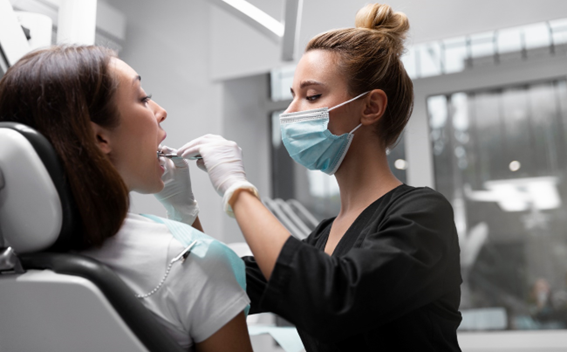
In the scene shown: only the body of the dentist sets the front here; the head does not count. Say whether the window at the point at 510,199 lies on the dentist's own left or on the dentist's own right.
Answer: on the dentist's own right

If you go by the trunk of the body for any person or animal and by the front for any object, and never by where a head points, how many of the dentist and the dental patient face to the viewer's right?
1

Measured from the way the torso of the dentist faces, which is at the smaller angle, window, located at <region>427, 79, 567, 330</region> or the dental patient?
the dental patient

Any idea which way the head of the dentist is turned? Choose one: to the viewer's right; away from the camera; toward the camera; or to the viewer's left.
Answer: to the viewer's left

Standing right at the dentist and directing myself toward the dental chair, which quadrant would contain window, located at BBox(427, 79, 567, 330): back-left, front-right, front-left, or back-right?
back-right

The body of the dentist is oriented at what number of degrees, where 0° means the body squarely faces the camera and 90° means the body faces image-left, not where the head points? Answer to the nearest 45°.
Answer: approximately 90°

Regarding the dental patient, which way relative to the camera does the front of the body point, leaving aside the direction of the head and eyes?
to the viewer's right
